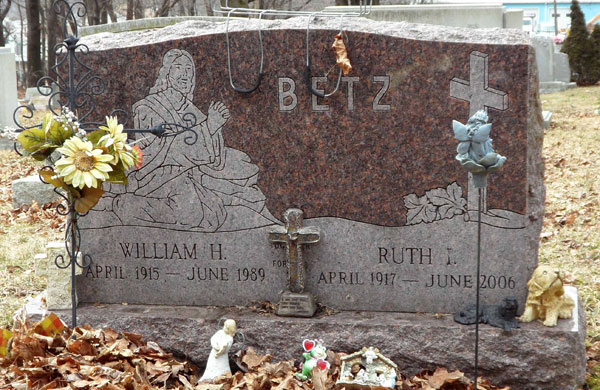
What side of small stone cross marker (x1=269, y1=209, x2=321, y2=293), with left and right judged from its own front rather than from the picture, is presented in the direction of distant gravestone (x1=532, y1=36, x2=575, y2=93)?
back

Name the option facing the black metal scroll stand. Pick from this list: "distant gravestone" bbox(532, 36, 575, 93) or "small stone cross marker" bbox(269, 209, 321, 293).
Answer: the distant gravestone

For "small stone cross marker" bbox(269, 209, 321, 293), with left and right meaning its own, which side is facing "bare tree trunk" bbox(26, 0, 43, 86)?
back

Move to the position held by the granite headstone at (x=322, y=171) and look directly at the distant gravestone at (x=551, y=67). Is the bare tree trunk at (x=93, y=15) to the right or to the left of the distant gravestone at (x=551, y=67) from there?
left

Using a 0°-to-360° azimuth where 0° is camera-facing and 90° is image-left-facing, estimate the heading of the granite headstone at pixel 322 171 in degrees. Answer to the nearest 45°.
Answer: approximately 0°

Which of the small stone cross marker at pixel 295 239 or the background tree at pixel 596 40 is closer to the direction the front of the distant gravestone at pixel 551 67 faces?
the small stone cross marker

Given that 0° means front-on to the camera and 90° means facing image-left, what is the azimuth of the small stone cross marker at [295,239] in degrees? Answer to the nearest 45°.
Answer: approximately 0°

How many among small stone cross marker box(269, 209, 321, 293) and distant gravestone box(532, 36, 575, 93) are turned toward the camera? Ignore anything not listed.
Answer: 2

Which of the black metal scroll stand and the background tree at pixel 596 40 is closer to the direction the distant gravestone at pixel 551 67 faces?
the black metal scroll stand

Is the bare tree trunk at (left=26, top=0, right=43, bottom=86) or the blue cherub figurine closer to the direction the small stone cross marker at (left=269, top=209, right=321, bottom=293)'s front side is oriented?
the blue cherub figurine

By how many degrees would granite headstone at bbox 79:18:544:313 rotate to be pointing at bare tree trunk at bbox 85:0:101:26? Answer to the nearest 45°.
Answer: approximately 180°
